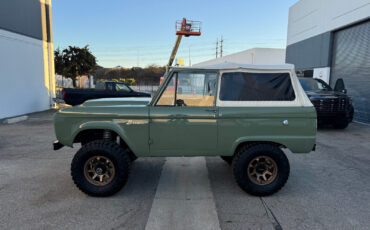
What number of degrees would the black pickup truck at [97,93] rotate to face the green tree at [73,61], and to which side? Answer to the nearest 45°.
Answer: approximately 90° to its left

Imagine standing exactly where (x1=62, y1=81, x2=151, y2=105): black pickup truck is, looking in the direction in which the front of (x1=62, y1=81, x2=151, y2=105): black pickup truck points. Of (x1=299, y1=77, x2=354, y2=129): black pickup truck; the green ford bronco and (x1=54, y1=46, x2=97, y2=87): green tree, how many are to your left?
1

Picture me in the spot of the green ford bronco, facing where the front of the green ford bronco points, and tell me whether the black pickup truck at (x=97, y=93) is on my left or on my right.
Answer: on my right

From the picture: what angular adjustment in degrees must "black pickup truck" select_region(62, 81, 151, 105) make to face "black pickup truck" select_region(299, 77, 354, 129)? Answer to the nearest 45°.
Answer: approximately 45° to its right

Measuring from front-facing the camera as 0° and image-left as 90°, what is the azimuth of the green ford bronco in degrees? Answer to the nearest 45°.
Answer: approximately 90°

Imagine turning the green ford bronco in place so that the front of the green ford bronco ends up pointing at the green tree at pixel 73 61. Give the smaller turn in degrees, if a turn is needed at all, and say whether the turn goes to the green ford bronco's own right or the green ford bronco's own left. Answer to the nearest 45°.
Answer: approximately 45° to the green ford bronco's own right

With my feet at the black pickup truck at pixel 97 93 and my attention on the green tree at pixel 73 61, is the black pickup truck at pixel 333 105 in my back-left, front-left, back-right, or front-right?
back-right

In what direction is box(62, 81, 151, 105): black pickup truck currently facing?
to the viewer's right

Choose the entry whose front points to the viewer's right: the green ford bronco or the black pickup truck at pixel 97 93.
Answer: the black pickup truck

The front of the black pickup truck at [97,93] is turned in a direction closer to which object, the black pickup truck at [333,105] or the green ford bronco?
the black pickup truck

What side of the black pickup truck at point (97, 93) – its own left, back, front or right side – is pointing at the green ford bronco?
right

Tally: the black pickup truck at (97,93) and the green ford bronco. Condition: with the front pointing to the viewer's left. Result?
1

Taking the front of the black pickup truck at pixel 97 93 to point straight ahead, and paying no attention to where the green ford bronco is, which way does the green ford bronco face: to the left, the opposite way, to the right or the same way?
the opposite way
